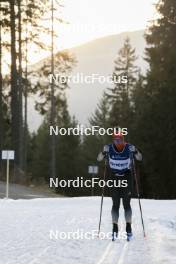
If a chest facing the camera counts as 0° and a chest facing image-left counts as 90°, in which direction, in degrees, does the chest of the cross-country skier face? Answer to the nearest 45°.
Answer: approximately 0°
